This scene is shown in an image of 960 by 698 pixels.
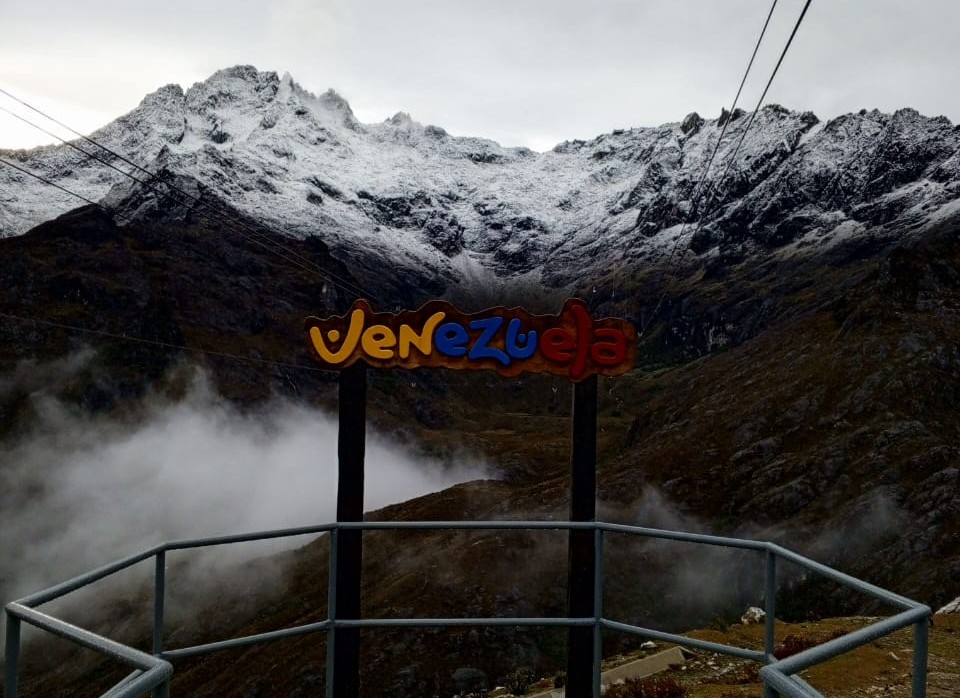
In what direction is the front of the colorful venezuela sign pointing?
toward the camera

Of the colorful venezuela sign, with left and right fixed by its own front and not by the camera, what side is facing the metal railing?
front
